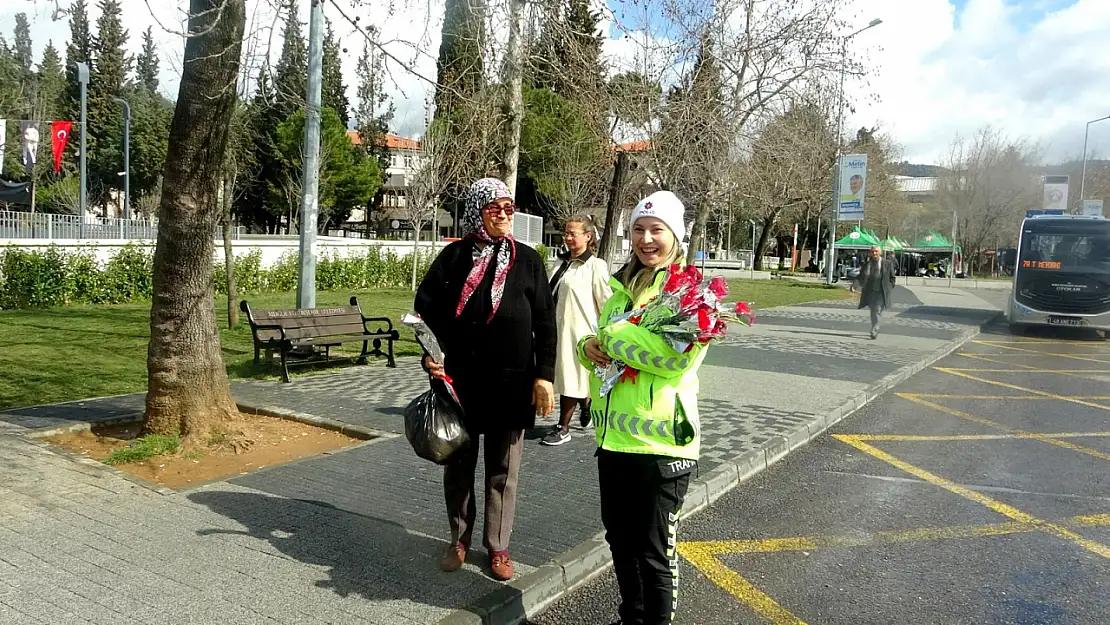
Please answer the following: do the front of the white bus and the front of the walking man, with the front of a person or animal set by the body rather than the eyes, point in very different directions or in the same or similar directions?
same or similar directions

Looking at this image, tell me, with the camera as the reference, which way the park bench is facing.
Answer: facing the viewer and to the right of the viewer

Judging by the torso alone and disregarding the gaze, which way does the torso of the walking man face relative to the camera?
toward the camera

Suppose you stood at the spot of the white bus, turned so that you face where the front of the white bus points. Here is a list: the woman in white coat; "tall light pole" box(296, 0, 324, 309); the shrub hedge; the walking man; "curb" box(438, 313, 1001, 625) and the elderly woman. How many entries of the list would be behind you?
0

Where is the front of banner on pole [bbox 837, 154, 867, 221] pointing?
toward the camera

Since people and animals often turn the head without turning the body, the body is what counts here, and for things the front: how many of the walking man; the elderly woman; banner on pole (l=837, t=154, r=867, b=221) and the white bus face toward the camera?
4

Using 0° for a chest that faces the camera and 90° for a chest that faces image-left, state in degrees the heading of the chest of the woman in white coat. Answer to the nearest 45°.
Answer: approximately 45°

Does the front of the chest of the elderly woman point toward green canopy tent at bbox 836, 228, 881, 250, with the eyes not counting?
no

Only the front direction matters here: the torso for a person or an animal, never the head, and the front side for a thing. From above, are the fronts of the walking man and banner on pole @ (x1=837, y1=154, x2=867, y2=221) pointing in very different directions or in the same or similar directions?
same or similar directions

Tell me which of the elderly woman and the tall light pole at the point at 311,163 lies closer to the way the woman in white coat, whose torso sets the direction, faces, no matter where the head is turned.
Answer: the elderly woman

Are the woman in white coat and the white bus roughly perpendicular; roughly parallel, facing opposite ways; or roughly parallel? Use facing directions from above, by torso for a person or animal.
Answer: roughly parallel

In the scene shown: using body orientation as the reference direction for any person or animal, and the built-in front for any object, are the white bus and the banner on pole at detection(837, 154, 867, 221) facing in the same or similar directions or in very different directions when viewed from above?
same or similar directions

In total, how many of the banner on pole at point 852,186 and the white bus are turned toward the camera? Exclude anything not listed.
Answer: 2

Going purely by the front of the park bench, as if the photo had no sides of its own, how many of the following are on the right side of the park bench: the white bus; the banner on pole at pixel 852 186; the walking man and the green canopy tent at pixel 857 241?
0

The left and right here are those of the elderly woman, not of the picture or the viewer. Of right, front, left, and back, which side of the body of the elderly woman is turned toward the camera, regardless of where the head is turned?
front
